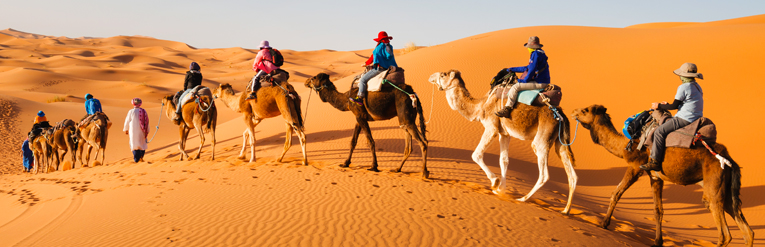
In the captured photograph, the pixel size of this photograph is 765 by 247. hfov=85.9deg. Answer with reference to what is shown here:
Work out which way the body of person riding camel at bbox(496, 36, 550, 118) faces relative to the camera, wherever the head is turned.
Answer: to the viewer's left

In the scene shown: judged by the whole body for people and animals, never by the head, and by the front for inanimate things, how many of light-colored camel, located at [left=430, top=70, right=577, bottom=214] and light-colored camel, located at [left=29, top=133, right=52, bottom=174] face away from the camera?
1

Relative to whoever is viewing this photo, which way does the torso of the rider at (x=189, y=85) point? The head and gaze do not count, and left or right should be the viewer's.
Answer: facing away from the viewer and to the left of the viewer

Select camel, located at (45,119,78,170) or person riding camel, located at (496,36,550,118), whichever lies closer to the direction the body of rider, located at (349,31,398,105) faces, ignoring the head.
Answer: the camel

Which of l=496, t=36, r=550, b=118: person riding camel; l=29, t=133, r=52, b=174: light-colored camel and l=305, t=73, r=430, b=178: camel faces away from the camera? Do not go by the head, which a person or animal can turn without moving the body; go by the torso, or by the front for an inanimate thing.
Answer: the light-colored camel

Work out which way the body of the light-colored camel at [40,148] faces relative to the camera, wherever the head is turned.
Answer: away from the camera

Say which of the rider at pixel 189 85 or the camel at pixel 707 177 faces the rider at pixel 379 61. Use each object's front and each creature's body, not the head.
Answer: the camel
